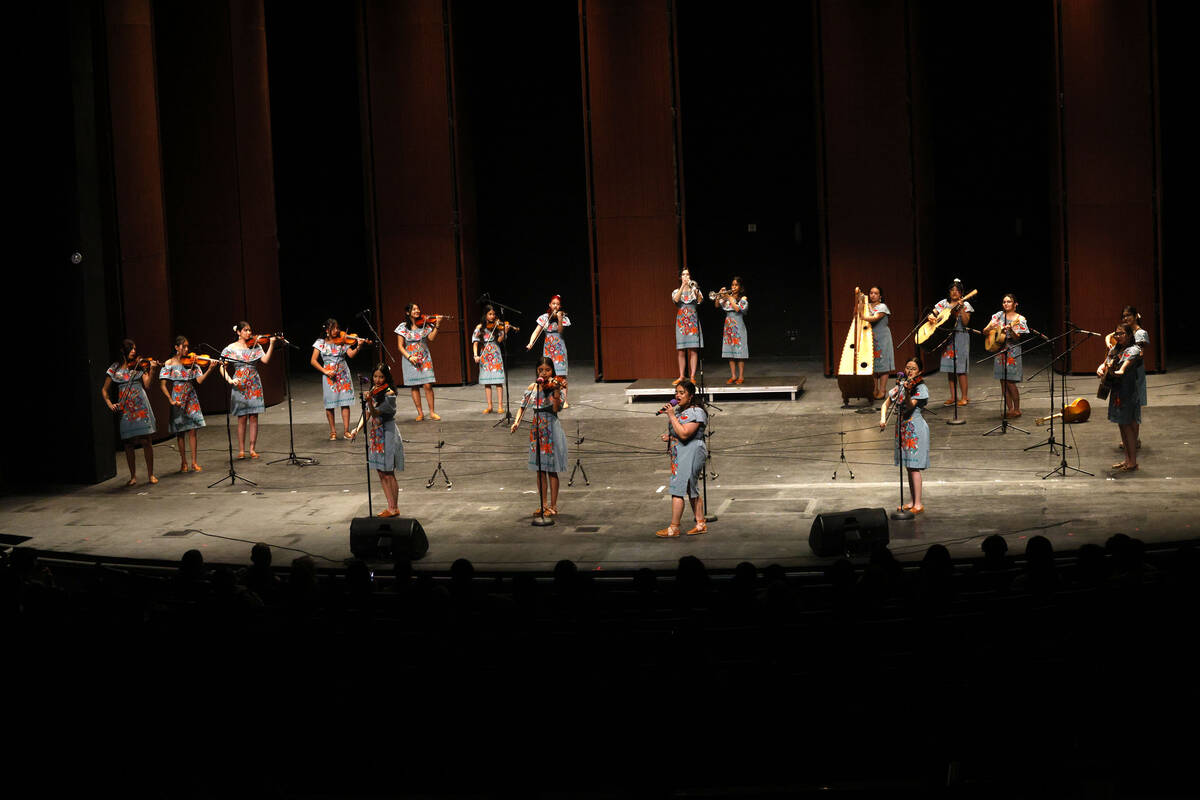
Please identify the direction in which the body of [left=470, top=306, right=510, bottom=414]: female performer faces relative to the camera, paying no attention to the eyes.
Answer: toward the camera

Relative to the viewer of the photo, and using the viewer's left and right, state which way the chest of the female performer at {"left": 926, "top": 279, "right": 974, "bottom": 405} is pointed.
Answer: facing the viewer

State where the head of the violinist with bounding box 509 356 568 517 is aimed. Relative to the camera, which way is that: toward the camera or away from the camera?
toward the camera

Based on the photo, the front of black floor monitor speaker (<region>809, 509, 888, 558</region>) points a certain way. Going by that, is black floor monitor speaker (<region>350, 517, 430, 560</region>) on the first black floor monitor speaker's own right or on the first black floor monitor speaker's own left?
on the first black floor monitor speaker's own left

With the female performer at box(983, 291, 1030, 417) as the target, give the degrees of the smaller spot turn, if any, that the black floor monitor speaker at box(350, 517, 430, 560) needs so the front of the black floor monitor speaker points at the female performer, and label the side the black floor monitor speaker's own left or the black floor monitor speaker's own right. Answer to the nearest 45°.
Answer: approximately 45° to the black floor monitor speaker's own right

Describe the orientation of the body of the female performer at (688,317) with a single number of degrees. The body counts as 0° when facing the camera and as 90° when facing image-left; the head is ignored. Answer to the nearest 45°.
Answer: approximately 0°

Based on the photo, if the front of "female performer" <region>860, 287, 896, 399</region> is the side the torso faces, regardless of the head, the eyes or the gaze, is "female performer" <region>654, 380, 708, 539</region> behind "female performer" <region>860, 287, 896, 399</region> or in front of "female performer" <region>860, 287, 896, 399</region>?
in front

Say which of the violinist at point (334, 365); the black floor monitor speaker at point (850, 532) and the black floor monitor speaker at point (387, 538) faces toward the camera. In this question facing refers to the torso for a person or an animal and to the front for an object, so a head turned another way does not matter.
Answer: the violinist

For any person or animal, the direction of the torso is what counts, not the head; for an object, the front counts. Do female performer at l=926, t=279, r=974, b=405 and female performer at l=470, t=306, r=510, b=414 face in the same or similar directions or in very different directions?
same or similar directions

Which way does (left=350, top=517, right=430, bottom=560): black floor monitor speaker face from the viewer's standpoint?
away from the camera

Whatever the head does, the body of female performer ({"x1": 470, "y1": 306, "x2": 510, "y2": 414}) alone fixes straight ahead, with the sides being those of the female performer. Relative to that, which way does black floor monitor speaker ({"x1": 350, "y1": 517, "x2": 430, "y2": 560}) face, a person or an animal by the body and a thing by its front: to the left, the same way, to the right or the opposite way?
the opposite way

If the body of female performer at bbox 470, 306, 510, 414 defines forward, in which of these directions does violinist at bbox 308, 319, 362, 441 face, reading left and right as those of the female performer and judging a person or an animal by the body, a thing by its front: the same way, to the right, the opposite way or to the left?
the same way

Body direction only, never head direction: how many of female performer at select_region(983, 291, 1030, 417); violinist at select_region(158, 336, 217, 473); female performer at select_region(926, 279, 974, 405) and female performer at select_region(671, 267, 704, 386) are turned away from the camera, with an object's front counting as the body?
0

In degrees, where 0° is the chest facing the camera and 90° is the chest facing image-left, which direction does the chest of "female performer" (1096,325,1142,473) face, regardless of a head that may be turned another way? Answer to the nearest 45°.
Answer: approximately 45°

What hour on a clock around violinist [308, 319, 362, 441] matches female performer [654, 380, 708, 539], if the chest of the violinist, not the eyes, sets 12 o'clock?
The female performer is roughly at 11 o'clock from the violinist.
